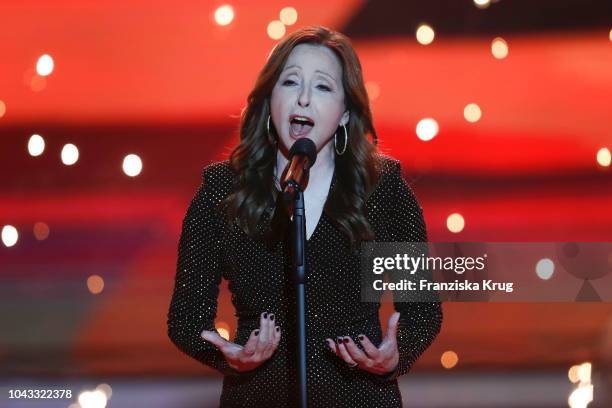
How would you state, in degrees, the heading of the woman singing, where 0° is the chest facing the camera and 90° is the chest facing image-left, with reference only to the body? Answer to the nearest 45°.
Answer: approximately 0°
